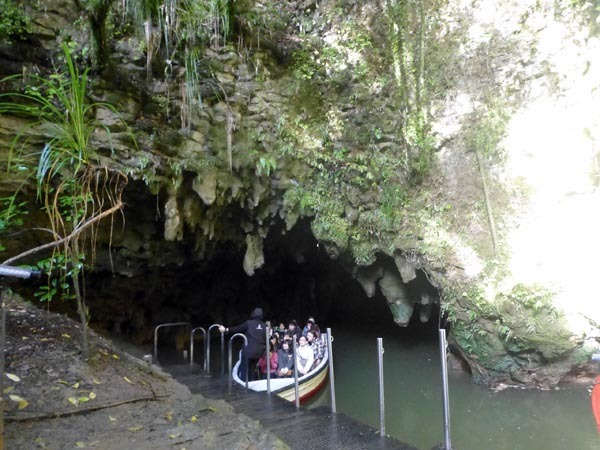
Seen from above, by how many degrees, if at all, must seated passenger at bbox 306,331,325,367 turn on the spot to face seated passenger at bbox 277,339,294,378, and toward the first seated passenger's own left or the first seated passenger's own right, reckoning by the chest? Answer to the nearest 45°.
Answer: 0° — they already face them

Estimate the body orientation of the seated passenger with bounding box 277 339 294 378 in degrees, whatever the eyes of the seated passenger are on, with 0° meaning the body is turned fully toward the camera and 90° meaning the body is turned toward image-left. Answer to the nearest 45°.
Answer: approximately 0°

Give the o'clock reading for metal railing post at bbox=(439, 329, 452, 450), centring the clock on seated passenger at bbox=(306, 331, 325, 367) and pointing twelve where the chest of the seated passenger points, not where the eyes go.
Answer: The metal railing post is roughly at 10 o'clock from the seated passenger.

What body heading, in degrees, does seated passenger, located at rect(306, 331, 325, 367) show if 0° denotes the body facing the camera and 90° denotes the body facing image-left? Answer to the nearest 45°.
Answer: approximately 45°

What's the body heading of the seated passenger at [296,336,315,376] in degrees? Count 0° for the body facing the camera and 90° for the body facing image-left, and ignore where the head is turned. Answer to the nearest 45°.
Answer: approximately 45°

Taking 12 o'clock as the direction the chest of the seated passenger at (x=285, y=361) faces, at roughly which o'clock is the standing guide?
The standing guide is roughly at 1 o'clock from the seated passenger.

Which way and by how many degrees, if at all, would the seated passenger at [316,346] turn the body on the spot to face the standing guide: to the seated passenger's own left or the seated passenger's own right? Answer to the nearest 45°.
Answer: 0° — they already face them

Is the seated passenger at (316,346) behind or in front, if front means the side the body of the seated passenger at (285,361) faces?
behind
